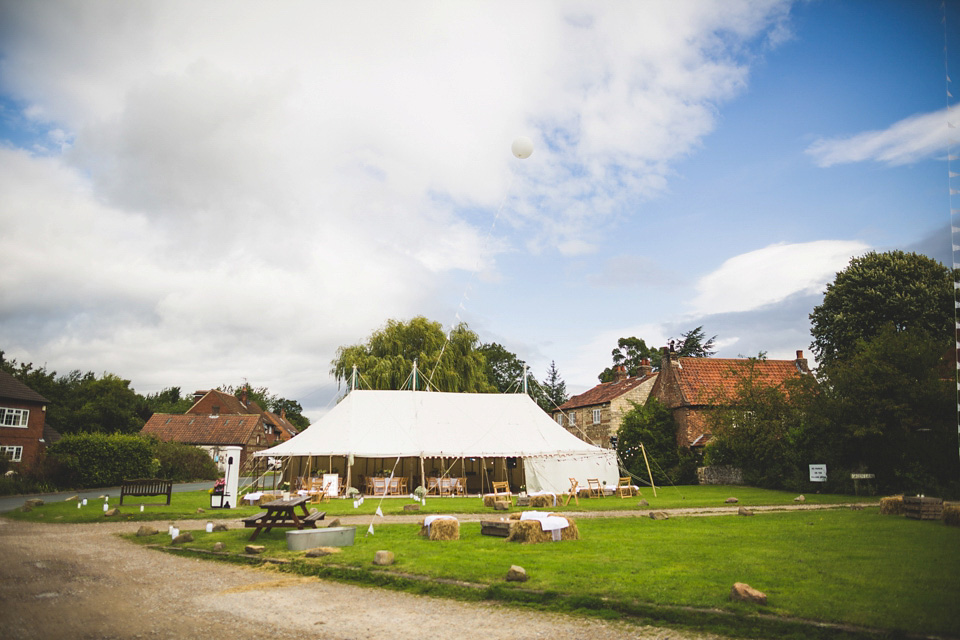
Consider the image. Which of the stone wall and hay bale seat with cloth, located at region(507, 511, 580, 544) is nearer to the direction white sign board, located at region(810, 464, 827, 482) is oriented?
the hay bale seat with cloth

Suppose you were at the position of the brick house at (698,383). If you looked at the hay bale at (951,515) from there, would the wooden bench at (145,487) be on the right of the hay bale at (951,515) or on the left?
right

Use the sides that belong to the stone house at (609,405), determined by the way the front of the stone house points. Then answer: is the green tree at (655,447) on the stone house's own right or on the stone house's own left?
on the stone house's own left

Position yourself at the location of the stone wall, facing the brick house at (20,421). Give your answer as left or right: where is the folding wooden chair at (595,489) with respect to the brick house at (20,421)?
left

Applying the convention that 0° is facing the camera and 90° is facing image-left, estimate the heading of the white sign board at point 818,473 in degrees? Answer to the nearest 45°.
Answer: approximately 0°

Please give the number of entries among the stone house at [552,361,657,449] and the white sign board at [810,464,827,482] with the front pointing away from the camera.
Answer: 0

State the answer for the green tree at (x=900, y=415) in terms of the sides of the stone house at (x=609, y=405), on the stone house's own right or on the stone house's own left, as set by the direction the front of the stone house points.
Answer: on the stone house's own left

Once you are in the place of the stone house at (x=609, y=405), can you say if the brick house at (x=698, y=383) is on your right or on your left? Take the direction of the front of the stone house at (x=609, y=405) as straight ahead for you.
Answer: on your left

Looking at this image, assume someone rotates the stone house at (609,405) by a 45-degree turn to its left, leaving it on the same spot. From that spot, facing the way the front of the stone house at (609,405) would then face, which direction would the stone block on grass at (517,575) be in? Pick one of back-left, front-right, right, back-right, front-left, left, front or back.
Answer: front

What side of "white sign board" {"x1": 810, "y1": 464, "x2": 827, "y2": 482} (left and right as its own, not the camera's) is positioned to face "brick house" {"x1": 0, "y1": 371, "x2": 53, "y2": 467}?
right

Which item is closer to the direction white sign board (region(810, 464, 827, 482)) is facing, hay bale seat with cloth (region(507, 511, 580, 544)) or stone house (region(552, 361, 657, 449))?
the hay bale seat with cloth
